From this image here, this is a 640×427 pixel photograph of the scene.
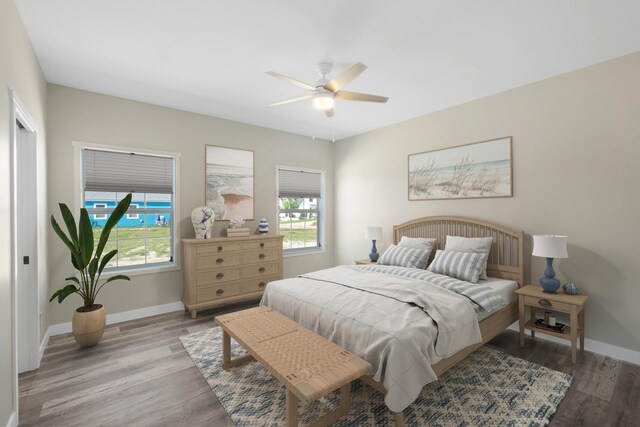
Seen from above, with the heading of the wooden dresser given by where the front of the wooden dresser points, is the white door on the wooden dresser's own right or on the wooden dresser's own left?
on the wooden dresser's own right

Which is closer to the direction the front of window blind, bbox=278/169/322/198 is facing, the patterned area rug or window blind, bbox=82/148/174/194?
the patterned area rug

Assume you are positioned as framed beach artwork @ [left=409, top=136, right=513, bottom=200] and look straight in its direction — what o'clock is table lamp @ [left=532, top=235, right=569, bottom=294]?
The table lamp is roughly at 9 o'clock from the framed beach artwork.

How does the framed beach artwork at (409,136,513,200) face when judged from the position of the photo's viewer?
facing the viewer and to the left of the viewer
